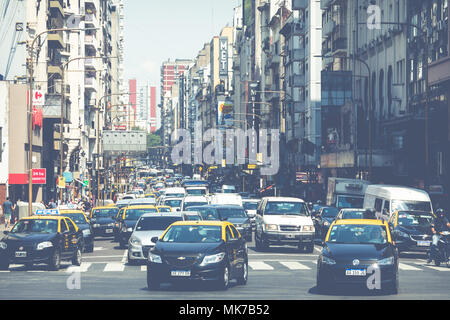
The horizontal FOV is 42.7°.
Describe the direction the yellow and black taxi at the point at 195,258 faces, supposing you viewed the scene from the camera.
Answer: facing the viewer and to the left of the viewer

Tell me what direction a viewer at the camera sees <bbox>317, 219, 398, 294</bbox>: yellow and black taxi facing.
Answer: facing the viewer

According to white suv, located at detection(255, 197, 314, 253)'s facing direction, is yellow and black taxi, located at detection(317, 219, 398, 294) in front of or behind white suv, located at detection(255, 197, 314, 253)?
in front

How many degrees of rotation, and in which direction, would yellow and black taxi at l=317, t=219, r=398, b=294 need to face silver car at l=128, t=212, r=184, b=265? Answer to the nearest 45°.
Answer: approximately 135° to its right

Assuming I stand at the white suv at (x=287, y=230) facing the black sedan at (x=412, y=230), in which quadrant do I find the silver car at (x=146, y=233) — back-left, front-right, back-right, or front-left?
back-right

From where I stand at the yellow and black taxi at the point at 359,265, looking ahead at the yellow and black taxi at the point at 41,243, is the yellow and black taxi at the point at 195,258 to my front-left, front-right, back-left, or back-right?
front-left

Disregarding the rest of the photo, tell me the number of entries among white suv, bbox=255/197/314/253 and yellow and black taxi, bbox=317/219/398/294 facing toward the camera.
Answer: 2

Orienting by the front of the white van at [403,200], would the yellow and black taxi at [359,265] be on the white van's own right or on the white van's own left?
on the white van's own right

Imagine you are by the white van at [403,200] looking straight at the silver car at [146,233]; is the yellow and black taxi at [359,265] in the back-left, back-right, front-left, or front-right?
front-left

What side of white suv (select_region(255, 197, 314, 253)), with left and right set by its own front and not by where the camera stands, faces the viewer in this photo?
front

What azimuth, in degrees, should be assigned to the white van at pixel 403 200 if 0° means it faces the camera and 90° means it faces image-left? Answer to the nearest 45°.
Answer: approximately 315°
